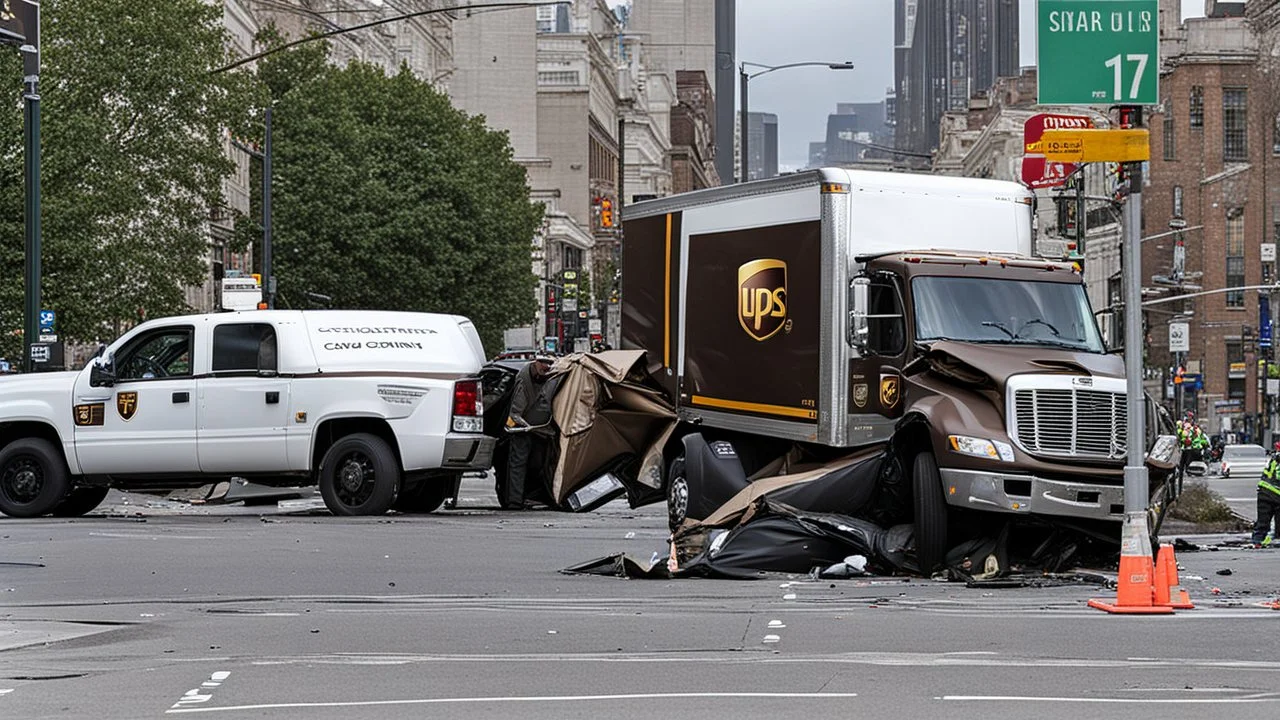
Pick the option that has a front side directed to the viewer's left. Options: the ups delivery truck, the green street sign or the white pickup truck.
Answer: the white pickup truck

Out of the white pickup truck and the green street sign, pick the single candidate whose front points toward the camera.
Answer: the green street sign

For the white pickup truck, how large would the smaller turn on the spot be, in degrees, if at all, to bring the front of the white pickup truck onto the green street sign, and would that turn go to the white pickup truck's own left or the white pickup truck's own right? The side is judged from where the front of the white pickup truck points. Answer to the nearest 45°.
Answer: approximately 135° to the white pickup truck's own left

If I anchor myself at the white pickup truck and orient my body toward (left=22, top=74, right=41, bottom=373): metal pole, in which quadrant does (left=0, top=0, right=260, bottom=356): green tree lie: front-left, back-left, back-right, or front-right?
front-right

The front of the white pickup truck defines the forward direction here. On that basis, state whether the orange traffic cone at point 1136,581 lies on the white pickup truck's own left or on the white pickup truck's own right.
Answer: on the white pickup truck's own left

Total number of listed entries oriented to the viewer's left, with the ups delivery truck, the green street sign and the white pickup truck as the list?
1

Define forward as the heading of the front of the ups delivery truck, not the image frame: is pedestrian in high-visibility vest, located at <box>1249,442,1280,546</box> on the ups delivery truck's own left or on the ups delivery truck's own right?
on the ups delivery truck's own left

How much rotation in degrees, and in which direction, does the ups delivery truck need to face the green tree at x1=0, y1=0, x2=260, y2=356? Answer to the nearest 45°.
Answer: approximately 180°

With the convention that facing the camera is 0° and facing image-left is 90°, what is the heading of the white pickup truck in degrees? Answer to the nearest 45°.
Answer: approximately 90°

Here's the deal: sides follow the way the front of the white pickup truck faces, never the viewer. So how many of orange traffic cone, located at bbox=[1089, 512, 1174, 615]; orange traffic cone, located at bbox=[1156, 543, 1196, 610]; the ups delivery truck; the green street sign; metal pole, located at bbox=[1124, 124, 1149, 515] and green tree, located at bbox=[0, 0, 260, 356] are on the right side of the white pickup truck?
1

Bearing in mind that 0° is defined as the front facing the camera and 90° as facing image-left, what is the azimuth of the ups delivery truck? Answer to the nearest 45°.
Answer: approximately 315°

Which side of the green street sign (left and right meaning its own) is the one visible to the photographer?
front
